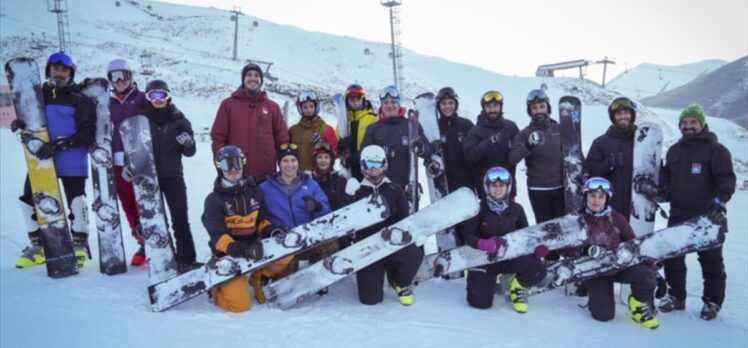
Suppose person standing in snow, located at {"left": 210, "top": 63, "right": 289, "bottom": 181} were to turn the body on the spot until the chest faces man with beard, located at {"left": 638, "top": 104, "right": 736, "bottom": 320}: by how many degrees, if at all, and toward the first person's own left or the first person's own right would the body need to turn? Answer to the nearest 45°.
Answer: approximately 90° to the first person's own left

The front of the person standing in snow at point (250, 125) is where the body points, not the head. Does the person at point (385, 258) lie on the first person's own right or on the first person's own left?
on the first person's own left

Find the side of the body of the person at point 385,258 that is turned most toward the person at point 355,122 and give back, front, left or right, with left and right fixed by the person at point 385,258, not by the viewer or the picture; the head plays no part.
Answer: back

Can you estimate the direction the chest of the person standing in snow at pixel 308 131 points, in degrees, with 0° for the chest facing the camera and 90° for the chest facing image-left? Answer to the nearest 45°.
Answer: approximately 0°

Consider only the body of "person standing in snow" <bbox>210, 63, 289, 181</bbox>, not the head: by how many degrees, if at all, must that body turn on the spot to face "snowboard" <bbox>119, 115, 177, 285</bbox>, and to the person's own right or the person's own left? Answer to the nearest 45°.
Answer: approximately 90° to the person's own right
